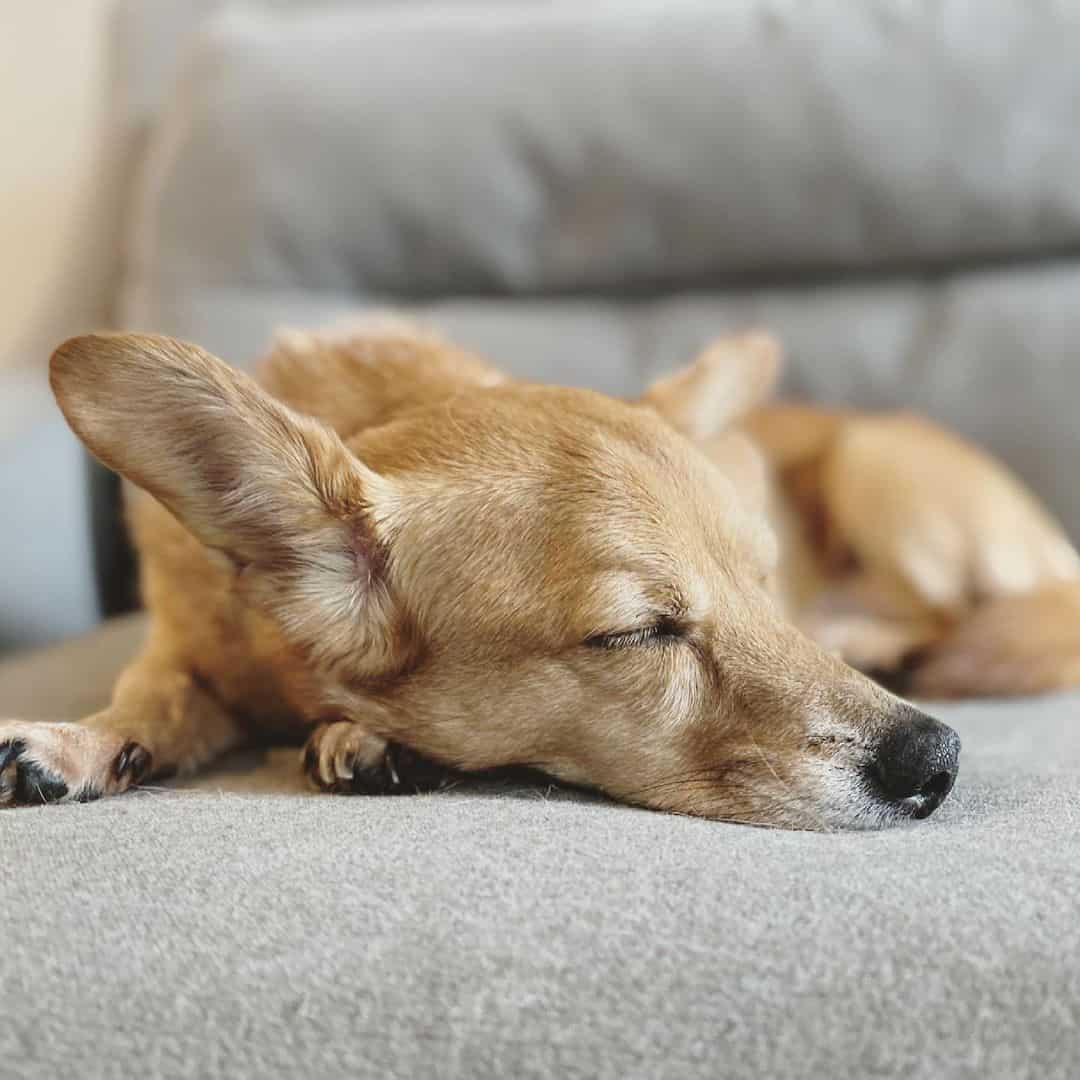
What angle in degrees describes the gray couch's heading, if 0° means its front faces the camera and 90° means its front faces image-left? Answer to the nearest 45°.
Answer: approximately 0°
